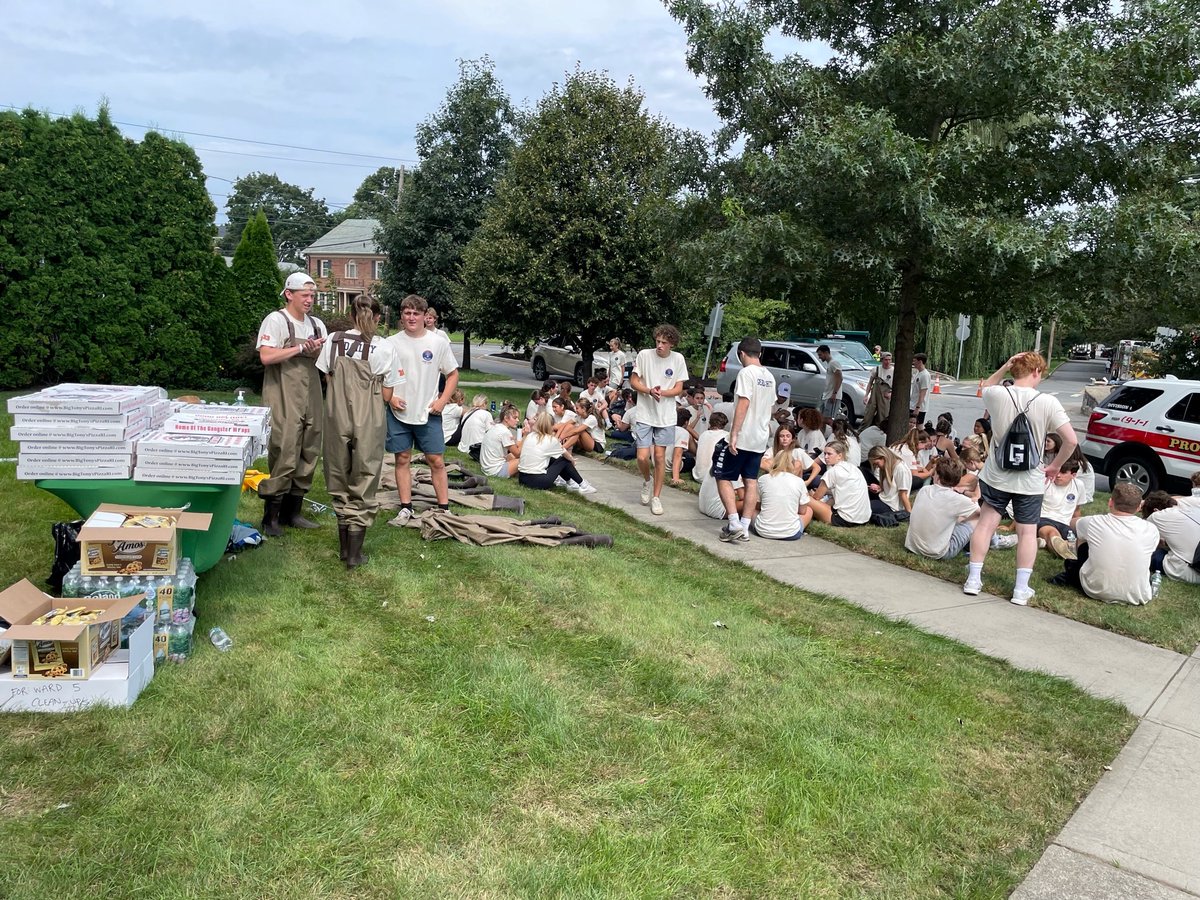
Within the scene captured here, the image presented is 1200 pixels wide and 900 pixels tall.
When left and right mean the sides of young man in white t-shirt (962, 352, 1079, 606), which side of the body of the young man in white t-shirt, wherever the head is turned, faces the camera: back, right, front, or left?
back

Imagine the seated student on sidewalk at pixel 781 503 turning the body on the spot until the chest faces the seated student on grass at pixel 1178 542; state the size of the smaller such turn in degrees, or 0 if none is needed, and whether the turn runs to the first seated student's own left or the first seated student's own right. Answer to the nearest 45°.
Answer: approximately 90° to the first seated student's own right

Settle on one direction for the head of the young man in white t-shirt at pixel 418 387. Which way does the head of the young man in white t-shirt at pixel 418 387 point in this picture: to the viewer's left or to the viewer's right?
to the viewer's left

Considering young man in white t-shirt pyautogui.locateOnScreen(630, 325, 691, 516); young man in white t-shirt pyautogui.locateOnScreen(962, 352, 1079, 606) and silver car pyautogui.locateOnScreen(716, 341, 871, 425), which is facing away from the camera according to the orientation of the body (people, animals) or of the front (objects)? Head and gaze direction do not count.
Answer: young man in white t-shirt pyautogui.locateOnScreen(962, 352, 1079, 606)

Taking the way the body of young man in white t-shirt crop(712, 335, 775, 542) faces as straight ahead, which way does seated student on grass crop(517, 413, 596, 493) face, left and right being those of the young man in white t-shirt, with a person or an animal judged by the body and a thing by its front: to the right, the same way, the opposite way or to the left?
to the right

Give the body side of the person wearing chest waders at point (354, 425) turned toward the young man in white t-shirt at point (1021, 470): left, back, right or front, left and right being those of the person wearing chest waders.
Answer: right

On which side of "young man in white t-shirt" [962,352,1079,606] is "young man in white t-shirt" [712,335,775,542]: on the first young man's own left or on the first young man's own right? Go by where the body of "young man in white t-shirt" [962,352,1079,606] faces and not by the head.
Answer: on the first young man's own left

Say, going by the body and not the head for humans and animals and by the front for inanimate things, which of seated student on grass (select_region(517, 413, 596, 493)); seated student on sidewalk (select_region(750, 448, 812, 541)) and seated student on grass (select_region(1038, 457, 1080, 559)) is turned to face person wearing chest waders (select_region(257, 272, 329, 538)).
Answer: seated student on grass (select_region(1038, 457, 1080, 559))

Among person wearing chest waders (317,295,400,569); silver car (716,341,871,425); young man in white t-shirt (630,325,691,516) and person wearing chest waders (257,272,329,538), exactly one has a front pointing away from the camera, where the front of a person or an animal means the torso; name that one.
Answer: person wearing chest waders (317,295,400,569)

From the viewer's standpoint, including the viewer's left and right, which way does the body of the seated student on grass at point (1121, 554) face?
facing away from the viewer and to the left of the viewer

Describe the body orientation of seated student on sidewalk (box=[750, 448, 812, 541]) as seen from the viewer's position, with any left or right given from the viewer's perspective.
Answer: facing away from the viewer
